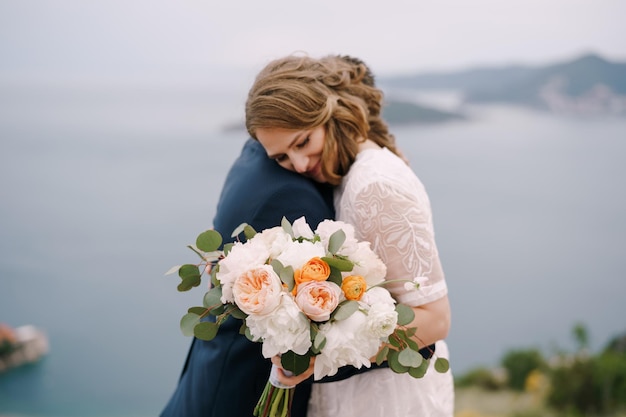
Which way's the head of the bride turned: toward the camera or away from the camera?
toward the camera

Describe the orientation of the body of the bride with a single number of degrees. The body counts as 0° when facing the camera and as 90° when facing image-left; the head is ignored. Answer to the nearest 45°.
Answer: approximately 90°
